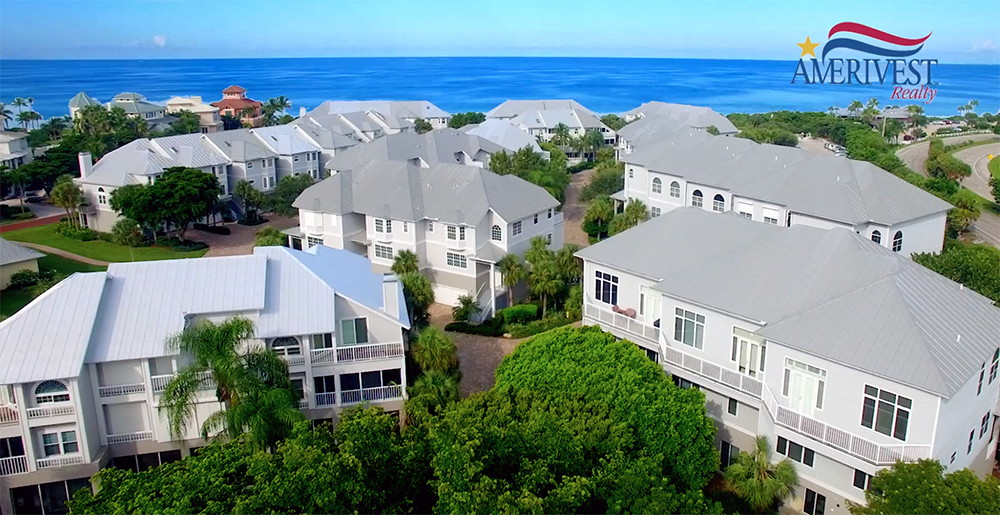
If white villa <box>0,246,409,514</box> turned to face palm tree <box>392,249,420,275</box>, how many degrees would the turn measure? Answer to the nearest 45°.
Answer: approximately 135° to its left

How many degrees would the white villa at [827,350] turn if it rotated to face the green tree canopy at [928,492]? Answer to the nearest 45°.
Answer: approximately 90° to its left

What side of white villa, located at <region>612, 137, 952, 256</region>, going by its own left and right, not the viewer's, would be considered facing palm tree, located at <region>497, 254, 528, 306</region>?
front

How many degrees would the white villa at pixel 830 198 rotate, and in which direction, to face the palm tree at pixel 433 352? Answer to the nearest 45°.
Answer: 0° — it already faces it

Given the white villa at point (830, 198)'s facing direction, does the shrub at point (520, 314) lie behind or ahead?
ahead

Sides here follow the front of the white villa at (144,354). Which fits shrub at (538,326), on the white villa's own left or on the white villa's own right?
on the white villa's own left

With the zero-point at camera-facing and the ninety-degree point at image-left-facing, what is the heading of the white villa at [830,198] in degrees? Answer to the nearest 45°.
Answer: approximately 45°

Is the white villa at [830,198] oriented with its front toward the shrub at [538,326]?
yes

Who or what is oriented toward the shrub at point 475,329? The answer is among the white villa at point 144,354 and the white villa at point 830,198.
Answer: the white villa at point 830,198

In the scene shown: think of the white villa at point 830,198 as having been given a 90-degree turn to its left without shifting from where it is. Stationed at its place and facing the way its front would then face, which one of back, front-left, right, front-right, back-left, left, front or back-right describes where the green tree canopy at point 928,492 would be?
front-right

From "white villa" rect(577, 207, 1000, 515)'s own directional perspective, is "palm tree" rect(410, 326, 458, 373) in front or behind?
in front

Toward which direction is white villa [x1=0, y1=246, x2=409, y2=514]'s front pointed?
toward the camera
